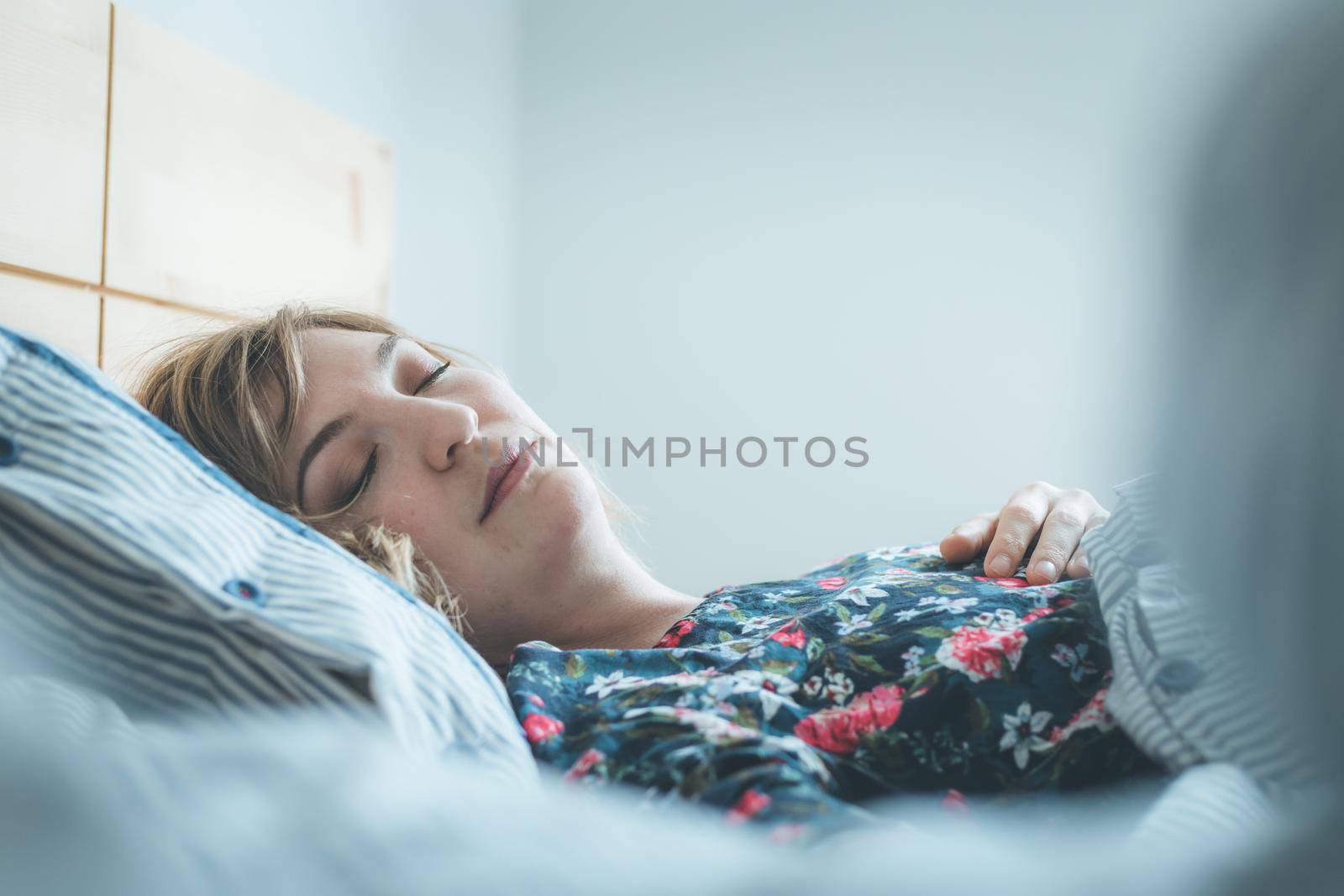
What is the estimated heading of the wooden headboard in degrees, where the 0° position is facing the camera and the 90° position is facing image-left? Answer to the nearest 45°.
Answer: approximately 315°

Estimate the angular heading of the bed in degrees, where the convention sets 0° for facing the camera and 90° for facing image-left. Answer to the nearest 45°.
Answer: approximately 315°

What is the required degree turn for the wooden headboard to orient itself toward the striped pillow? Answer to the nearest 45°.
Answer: approximately 45° to its right
